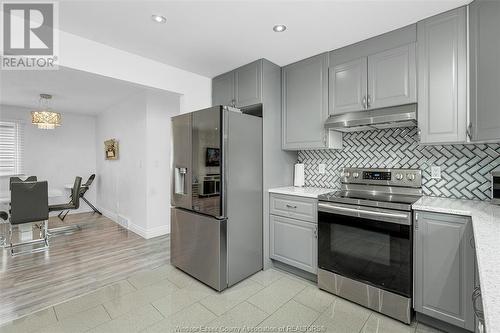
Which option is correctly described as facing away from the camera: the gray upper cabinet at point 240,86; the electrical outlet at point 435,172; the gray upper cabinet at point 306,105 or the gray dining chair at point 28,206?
the gray dining chair

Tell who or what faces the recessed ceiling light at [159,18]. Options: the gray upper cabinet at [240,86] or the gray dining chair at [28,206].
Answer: the gray upper cabinet

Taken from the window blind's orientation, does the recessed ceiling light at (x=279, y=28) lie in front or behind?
in front

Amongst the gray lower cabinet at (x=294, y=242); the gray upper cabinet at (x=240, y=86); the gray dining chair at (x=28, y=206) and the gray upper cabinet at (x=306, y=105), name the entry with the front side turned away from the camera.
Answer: the gray dining chair

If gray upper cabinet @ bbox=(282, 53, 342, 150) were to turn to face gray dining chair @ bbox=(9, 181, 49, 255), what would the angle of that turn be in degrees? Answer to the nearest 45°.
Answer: approximately 45° to its right

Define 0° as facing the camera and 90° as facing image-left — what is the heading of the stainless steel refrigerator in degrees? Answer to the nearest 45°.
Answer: approximately 45°

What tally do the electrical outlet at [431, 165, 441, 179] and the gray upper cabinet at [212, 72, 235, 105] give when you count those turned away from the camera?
0

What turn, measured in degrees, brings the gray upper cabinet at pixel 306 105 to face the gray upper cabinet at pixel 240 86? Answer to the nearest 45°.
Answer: approximately 45° to its right

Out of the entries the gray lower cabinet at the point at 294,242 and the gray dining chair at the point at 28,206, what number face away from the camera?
1

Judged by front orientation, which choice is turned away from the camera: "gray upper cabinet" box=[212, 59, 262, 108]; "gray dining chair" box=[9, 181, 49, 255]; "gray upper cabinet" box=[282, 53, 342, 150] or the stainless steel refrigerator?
the gray dining chair

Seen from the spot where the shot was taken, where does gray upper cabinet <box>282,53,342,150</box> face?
facing the viewer and to the left of the viewer

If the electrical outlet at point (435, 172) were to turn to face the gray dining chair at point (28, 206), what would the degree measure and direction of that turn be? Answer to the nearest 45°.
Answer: approximately 45° to its right

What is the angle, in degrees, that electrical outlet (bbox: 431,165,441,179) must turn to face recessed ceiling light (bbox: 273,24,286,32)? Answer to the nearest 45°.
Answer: approximately 45° to its right

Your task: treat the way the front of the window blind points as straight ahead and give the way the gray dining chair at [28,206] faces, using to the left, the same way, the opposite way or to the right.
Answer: the opposite way

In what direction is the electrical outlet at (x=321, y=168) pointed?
toward the camera

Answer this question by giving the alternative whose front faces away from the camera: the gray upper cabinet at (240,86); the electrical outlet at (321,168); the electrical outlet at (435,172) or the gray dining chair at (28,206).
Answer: the gray dining chair

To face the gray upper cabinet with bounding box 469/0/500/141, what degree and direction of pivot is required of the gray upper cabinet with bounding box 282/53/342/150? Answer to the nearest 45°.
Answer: approximately 90° to its left

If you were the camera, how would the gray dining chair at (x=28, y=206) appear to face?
facing away from the viewer
